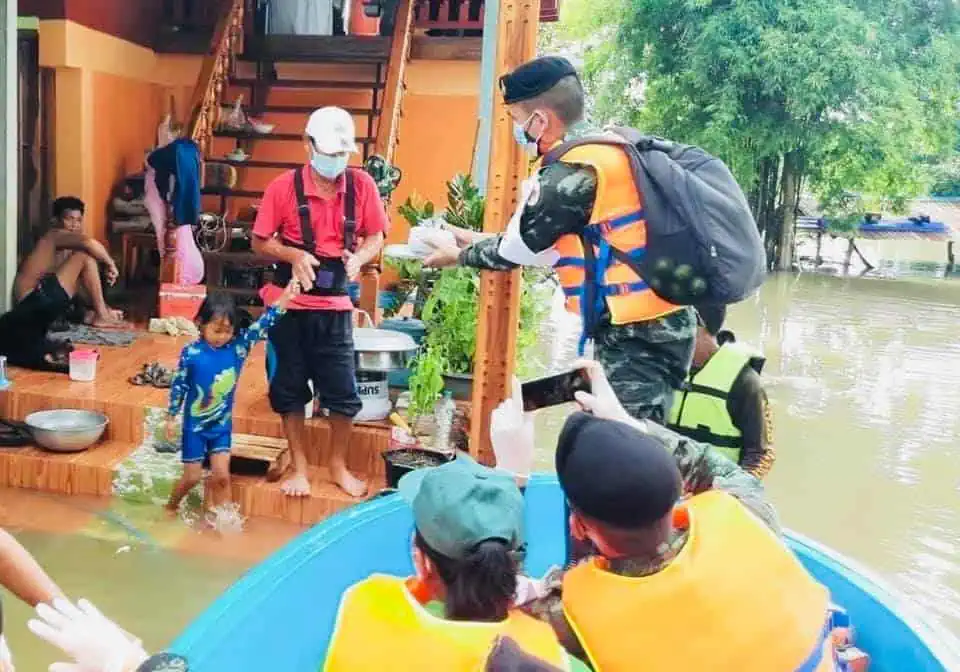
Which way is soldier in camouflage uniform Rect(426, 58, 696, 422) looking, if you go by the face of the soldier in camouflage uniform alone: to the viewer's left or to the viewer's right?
to the viewer's left

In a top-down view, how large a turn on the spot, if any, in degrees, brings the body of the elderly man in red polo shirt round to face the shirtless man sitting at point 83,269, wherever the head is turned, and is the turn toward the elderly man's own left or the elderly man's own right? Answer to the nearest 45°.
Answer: approximately 135° to the elderly man's own right

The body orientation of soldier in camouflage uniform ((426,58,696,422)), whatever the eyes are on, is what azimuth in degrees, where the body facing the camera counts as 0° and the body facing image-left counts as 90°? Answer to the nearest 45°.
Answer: approximately 90°

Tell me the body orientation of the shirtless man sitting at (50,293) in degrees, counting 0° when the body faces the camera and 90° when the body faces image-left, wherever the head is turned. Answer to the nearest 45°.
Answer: approximately 270°

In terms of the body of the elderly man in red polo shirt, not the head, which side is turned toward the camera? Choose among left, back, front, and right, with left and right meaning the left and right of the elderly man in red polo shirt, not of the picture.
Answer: front

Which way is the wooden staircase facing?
toward the camera

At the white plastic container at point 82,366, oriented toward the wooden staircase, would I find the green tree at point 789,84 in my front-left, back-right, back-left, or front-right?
front-right

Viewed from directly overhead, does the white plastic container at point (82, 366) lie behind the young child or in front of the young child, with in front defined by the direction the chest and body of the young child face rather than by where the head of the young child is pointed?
behind

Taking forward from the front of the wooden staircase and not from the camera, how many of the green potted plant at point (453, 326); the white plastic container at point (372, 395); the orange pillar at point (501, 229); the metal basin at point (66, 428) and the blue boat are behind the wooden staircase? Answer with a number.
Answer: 0
